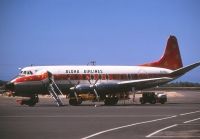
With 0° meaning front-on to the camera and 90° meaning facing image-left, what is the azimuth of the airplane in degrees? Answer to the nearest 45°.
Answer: approximately 45°

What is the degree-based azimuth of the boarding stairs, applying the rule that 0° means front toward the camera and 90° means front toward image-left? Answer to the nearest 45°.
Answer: approximately 315°
